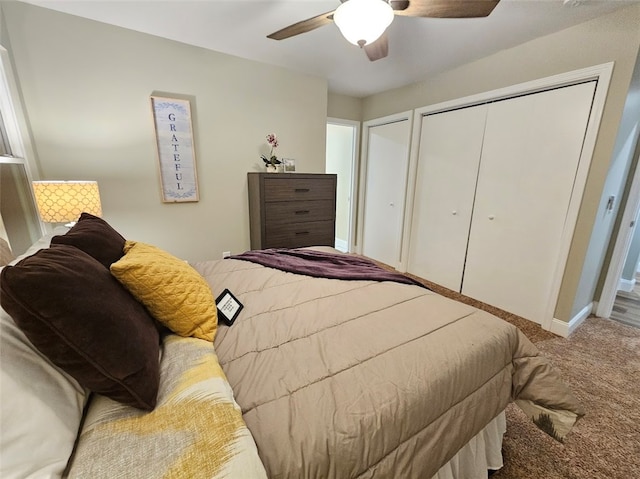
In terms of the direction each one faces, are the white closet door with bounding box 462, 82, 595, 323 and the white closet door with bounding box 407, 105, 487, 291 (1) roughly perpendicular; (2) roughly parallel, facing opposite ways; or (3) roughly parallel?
roughly parallel

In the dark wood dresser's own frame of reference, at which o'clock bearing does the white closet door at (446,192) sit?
The white closet door is roughly at 9 o'clock from the dark wood dresser.

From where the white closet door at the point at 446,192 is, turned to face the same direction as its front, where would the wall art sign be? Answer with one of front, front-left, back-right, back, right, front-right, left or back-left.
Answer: front

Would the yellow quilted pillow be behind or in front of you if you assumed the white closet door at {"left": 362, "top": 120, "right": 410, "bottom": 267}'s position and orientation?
in front

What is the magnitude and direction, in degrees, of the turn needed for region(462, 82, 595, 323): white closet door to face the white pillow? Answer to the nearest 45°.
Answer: approximately 45° to its left

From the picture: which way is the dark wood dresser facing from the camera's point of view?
toward the camera

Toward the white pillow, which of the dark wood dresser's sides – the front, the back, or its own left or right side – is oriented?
front

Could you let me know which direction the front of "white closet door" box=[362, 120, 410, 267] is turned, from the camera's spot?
facing the viewer and to the left of the viewer

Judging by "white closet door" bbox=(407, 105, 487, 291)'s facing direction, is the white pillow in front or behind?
in front

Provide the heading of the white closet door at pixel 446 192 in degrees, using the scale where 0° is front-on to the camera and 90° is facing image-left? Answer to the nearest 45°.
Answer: approximately 45°

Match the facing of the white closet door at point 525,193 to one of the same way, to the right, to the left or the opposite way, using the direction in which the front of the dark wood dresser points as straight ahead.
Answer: to the right

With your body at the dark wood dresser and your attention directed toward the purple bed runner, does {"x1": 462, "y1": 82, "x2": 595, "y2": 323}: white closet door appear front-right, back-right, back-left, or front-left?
front-left

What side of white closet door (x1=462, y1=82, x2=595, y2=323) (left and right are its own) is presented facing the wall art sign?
front

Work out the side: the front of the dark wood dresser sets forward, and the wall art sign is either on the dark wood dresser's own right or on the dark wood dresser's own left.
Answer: on the dark wood dresser's own right

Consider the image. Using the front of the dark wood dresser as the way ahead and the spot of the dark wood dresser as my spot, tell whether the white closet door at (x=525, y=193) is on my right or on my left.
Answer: on my left

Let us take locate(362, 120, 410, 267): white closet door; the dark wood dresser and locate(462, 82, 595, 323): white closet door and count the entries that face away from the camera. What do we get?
0

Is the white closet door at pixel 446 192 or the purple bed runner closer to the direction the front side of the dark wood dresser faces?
the purple bed runner

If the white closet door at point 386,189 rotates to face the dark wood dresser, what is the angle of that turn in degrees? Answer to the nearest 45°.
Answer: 0° — it already faces it
